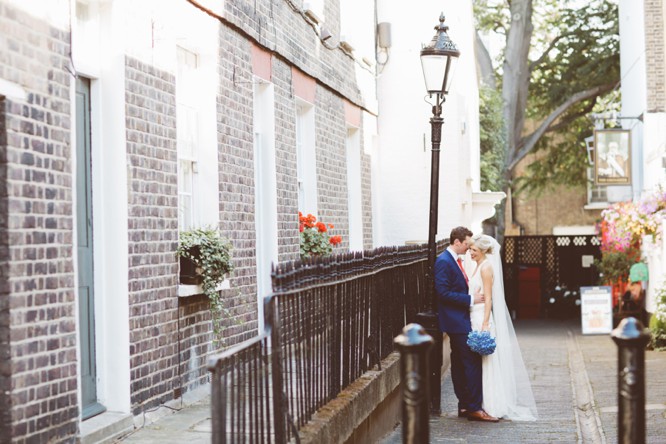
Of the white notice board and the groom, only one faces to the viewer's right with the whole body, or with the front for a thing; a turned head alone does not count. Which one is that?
the groom

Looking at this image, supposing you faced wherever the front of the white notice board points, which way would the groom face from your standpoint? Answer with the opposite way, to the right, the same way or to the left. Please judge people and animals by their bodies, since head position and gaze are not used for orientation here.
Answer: to the left

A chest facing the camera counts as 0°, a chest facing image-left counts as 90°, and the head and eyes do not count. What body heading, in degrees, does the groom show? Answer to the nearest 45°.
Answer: approximately 270°

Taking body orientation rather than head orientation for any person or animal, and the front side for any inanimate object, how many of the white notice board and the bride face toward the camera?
1

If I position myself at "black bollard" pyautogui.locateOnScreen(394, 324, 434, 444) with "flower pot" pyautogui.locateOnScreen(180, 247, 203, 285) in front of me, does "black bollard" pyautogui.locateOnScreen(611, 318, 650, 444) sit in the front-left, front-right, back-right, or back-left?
back-right

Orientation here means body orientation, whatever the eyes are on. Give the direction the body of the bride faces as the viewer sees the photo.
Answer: to the viewer's left

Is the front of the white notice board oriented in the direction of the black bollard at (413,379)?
yes
